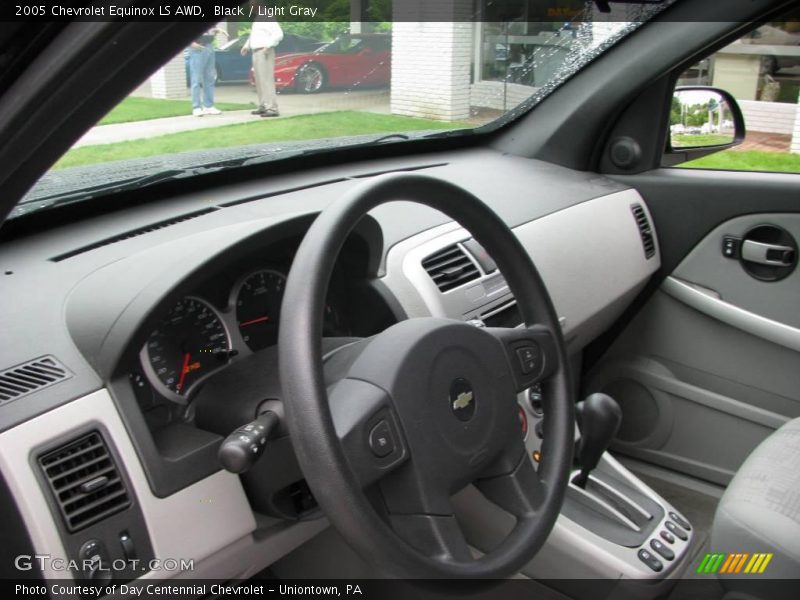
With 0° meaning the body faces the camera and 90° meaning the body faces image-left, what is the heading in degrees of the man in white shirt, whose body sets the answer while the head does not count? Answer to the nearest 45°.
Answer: approximately 90°
